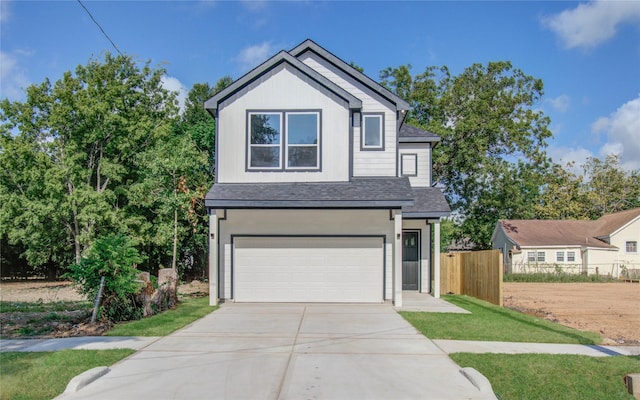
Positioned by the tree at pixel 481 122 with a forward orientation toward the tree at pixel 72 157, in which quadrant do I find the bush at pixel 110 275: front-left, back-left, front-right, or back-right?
front-left

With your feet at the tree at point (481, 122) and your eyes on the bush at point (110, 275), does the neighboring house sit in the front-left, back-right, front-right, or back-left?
back-left

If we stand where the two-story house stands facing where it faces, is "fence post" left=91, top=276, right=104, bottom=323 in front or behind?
in front

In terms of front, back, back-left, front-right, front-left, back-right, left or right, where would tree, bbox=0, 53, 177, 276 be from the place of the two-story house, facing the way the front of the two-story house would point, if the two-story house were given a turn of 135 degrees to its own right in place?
front

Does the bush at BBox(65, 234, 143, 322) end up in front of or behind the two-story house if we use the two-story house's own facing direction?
in front

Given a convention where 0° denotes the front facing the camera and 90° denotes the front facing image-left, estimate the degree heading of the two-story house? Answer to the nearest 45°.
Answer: approximately 0°

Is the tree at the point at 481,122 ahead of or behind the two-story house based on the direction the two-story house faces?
behind

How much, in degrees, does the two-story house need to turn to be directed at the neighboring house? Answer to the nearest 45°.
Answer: approximately 135° to its left

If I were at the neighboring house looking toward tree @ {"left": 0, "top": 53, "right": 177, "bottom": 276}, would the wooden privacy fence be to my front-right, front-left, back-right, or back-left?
front-left
